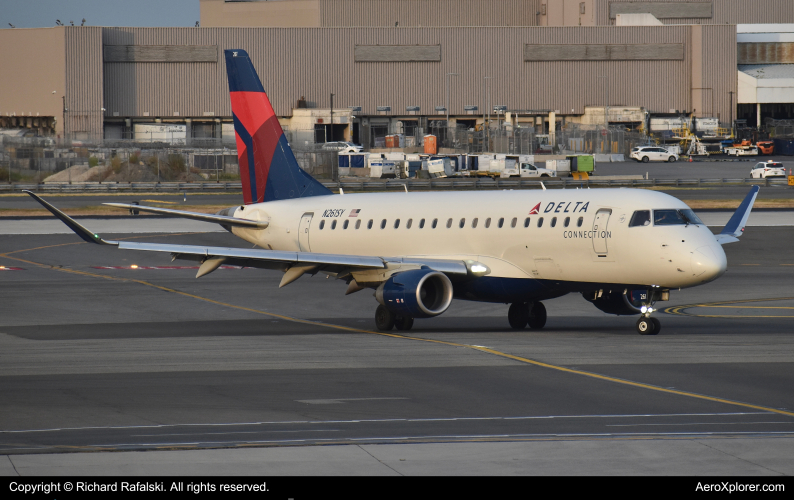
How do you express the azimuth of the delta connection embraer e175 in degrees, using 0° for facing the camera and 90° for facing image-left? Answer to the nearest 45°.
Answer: approximately 315°
